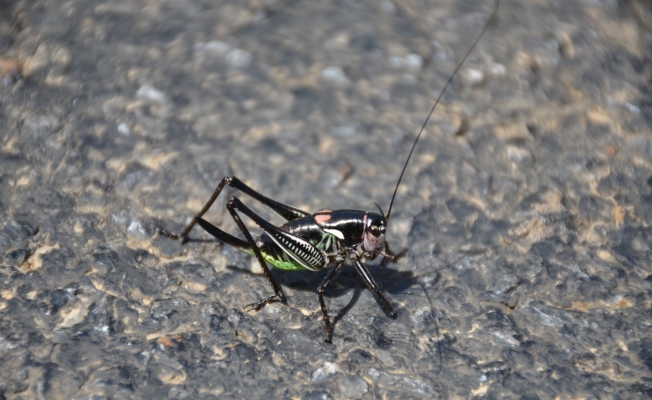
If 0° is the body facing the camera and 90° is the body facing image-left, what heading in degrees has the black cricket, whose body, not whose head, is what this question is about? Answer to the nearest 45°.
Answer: approximately 270°
